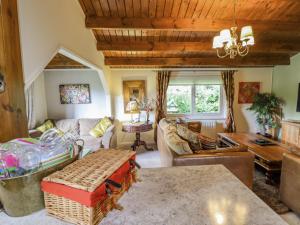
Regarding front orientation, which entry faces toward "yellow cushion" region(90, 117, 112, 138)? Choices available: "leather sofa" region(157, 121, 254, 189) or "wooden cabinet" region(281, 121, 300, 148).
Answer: the wooden cabinet

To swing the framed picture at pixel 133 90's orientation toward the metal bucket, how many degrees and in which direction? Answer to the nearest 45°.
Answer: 0° — it already faces it

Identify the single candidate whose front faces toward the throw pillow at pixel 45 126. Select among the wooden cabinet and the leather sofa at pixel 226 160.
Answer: the wooden cabinet

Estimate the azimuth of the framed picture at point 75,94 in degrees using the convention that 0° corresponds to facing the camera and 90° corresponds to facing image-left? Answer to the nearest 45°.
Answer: approximately 0°

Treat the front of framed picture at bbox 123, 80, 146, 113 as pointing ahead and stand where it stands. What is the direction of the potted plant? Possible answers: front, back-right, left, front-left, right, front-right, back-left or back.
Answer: left

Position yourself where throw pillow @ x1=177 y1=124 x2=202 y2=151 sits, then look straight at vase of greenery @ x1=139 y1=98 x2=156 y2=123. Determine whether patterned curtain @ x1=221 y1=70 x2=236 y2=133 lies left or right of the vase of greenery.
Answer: right

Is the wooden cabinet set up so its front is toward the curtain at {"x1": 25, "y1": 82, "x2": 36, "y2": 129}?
yes

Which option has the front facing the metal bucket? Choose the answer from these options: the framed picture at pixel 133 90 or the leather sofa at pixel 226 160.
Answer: the framed picture

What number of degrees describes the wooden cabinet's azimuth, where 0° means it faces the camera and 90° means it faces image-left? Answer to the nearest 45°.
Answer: approximately 45°

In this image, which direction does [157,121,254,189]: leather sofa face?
to the viewer's right

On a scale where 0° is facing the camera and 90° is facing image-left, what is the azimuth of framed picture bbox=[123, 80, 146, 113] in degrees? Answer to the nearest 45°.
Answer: approximately 0°
